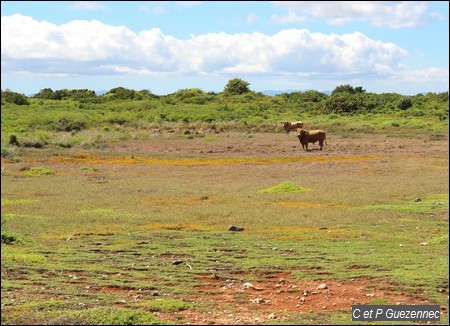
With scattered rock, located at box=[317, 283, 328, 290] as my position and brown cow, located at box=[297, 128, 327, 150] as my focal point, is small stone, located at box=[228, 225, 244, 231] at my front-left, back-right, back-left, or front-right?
front-left

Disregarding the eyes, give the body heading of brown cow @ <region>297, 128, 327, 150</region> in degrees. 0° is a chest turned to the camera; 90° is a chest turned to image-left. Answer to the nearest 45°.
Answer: approximately 90°

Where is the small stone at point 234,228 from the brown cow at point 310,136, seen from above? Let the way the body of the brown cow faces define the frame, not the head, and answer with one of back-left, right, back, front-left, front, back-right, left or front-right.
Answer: left

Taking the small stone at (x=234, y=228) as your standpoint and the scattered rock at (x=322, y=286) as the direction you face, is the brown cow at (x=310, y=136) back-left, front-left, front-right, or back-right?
back-left

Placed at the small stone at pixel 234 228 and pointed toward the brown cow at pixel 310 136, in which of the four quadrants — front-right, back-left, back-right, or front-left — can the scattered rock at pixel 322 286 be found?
back-right

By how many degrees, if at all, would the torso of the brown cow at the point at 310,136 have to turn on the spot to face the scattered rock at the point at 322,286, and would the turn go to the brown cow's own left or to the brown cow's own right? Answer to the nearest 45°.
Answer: approximately 90° to the brown cow's own left
